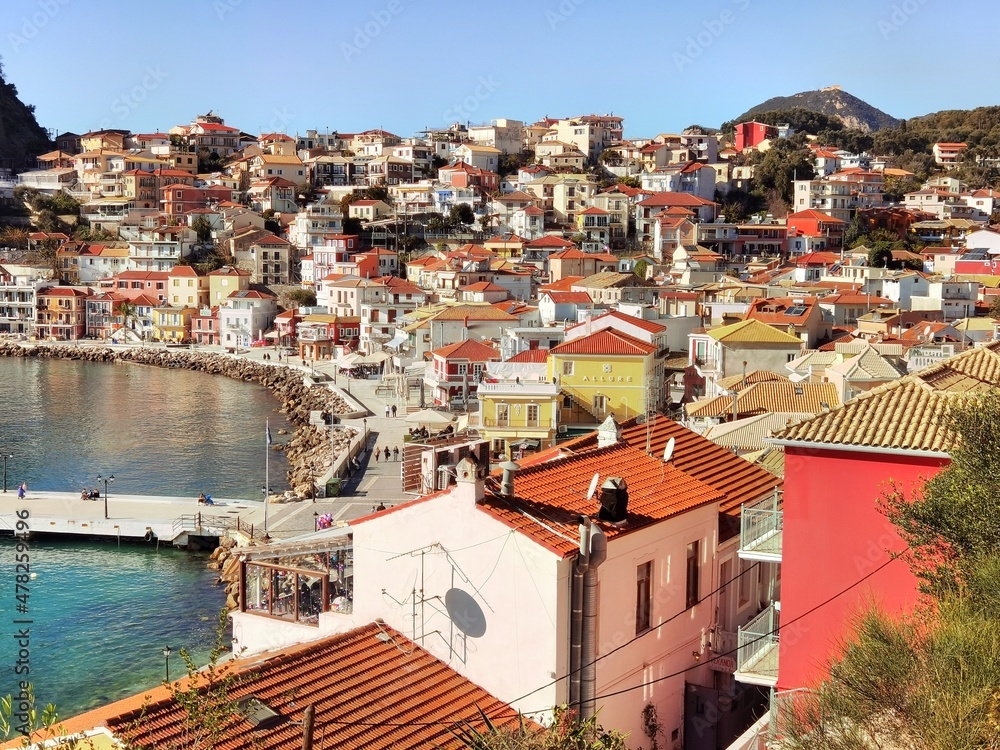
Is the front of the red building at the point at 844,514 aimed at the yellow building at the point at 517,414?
no

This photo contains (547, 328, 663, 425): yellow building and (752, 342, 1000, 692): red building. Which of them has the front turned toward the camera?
the yellow building

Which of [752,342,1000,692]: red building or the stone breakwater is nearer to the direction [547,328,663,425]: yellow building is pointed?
the red building

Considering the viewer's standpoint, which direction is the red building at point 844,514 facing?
facing to the left of the viewer

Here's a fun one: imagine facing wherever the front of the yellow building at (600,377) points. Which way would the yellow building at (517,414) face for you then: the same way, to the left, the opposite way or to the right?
the same way

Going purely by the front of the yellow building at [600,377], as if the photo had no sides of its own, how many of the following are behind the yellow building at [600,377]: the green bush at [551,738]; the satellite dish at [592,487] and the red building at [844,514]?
0

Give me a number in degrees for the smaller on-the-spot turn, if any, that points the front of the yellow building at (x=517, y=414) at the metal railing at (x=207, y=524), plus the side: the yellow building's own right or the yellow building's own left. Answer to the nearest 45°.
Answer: approximately 45° to the yellow building's own right

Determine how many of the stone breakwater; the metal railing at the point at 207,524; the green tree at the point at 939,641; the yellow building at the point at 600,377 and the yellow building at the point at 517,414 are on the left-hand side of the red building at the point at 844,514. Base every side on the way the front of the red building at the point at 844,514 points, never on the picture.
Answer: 1

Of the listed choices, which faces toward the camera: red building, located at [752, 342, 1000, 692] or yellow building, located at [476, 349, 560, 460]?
the yellow building

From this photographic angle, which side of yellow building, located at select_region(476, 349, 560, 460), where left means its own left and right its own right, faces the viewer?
front

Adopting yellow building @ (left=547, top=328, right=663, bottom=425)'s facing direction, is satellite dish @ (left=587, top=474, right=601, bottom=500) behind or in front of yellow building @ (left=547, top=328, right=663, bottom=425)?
in front

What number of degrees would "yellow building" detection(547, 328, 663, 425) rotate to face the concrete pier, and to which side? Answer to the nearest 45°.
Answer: approximately 45° to its right

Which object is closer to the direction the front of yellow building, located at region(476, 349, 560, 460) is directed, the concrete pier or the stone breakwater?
the concrete pier

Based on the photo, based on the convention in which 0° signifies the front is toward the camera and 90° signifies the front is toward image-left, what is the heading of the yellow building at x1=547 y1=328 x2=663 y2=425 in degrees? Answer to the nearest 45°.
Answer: approximately 0°

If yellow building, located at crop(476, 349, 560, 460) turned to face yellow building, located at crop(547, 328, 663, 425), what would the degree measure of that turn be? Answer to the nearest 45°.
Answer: approximately 135° to its left

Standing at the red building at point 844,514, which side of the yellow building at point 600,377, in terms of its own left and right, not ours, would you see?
front
